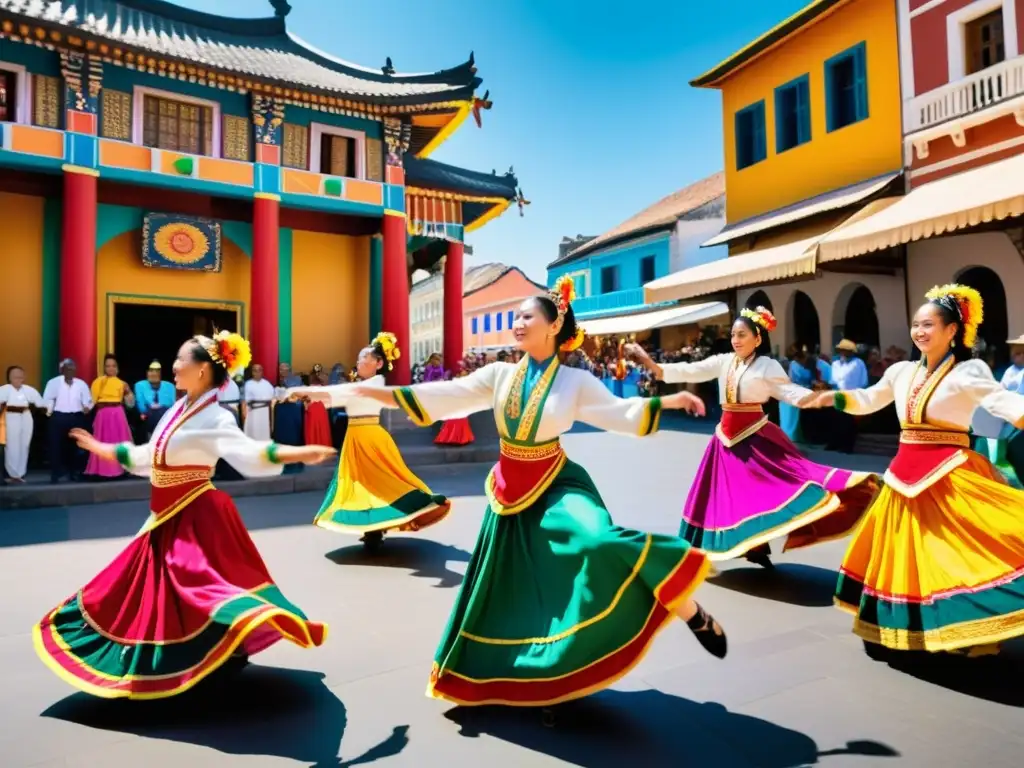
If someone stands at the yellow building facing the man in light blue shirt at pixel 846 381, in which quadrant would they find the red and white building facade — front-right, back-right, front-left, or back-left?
front-left

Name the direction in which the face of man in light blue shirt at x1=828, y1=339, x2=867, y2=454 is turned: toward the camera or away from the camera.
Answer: toward the camera

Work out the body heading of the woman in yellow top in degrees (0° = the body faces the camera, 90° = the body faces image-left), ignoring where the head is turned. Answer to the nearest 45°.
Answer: approximately 0°

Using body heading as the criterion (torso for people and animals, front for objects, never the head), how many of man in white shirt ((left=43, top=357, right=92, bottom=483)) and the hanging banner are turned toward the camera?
2

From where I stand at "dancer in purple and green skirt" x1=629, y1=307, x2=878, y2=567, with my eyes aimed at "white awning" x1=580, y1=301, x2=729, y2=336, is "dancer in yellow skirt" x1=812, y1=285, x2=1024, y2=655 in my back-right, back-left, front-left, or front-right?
back-right

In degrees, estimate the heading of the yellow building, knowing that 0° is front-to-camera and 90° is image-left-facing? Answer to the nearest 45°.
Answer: approximately 45°

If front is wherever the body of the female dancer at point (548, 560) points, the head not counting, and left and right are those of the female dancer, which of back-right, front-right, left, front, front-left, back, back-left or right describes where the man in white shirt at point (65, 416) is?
right

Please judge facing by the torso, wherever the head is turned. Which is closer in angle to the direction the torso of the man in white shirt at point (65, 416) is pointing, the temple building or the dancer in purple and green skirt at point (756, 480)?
the dancer in purple and green skirt

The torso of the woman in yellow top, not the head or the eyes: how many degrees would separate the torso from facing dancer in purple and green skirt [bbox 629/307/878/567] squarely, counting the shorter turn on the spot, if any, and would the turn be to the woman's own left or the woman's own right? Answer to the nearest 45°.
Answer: approximately 45° to the woman's own left

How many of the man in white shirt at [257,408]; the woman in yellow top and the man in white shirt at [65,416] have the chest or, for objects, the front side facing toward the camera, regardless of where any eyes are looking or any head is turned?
3

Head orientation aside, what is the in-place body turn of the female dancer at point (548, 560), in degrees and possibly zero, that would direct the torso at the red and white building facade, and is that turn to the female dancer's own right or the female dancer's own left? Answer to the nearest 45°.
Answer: approximately 180°

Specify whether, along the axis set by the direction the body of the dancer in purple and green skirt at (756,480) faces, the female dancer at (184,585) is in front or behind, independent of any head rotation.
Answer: in front

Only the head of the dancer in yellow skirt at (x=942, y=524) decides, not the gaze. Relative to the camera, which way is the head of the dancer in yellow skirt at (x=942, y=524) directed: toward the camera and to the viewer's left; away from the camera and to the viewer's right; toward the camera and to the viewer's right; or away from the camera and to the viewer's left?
toward the camera and to the viewer's left

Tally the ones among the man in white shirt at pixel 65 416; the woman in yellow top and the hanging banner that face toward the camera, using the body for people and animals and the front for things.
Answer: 3
